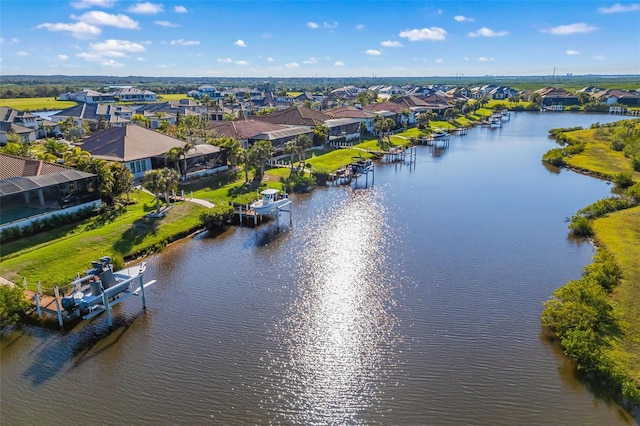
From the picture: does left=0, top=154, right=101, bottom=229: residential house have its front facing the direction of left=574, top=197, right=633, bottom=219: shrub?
no

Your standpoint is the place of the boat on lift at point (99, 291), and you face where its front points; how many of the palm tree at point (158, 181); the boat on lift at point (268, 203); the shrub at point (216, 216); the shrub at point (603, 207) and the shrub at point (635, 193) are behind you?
0

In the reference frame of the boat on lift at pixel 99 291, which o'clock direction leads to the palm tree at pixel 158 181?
The palm tree is roughly at 11 o'clock from the boat on lift.

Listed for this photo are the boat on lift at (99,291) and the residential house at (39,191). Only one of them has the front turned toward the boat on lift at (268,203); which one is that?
the boat on lift at (99,291)

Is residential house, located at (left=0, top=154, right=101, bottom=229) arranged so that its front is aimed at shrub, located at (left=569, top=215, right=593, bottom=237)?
no

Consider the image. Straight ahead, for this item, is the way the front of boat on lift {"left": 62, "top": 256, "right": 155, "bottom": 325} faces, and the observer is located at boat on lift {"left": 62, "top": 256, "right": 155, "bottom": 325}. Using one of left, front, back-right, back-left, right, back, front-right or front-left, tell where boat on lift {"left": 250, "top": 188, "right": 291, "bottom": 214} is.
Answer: front

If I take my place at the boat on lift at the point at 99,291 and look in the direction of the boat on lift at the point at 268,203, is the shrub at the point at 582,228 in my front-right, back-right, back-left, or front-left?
front-right

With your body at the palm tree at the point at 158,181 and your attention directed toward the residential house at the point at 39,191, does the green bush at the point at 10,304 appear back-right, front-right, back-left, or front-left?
front-left

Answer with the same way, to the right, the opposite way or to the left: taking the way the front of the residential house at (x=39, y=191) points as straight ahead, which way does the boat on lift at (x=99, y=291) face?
to the right

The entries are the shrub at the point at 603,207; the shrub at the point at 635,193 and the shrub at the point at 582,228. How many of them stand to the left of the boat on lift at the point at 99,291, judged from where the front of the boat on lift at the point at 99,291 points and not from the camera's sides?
0

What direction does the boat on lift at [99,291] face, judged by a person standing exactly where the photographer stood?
facing away from the viewer and to the right of the viewer

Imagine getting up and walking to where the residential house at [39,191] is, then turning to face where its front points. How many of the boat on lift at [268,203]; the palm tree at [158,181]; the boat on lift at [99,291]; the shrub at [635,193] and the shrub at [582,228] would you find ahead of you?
0

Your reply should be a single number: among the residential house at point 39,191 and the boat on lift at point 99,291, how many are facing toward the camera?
0
